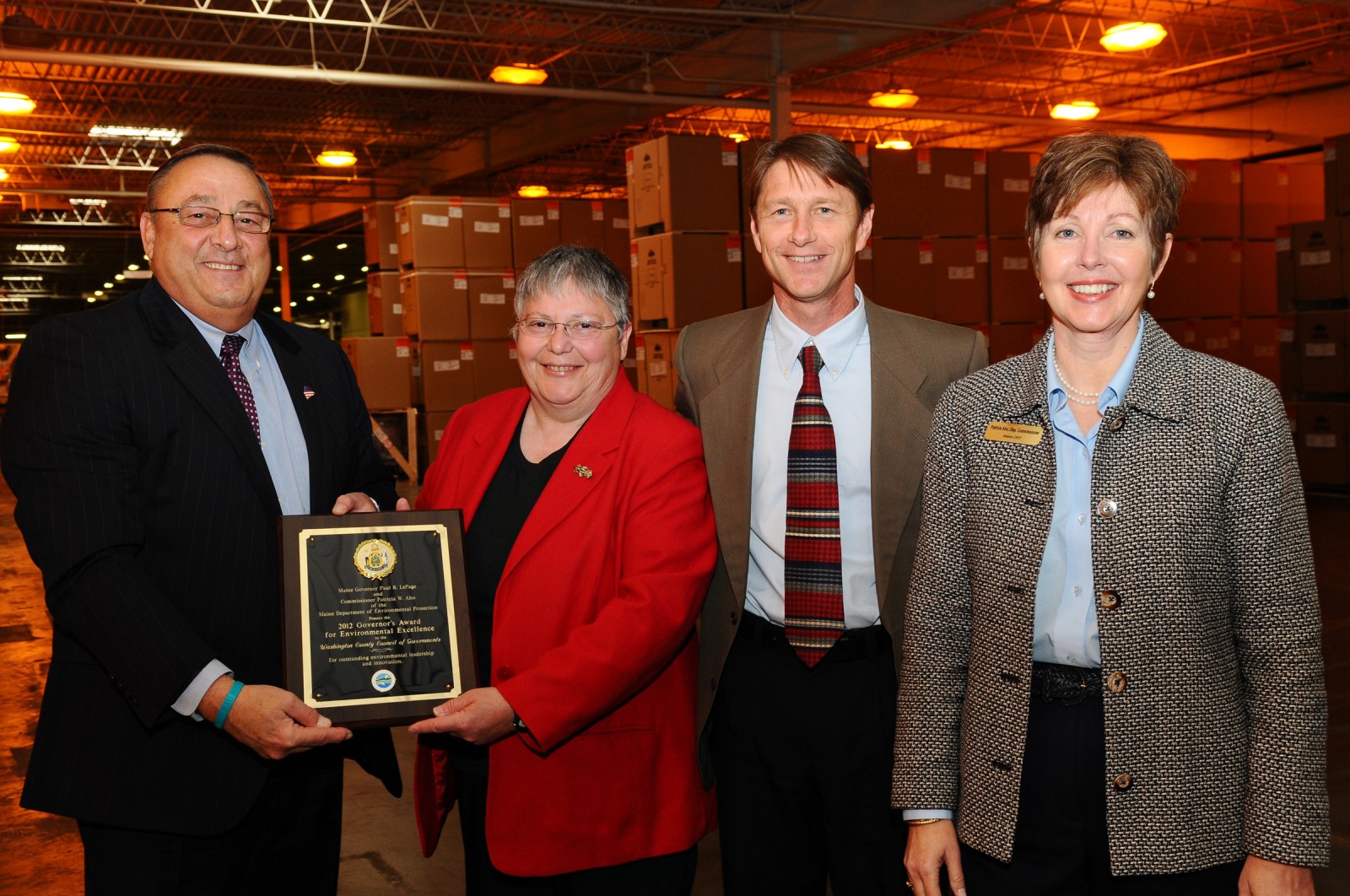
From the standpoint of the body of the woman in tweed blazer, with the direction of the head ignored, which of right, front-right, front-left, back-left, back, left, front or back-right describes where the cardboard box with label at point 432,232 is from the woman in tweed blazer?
back-right

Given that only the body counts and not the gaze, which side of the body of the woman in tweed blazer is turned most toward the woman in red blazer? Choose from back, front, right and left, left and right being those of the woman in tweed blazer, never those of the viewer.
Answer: right

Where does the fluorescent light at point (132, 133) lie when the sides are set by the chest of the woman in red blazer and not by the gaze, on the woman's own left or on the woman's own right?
on the woman's own right

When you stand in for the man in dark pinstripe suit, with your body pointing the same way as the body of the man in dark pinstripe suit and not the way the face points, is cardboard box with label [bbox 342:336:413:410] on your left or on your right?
on your left

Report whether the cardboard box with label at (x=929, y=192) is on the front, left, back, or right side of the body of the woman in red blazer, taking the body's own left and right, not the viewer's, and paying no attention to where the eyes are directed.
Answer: back

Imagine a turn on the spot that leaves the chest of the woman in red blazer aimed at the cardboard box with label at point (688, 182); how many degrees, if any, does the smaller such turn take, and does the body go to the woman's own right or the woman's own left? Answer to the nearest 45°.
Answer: approximately 135° to the woman's own right

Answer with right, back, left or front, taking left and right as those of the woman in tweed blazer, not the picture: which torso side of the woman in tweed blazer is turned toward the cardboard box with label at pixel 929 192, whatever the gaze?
back
